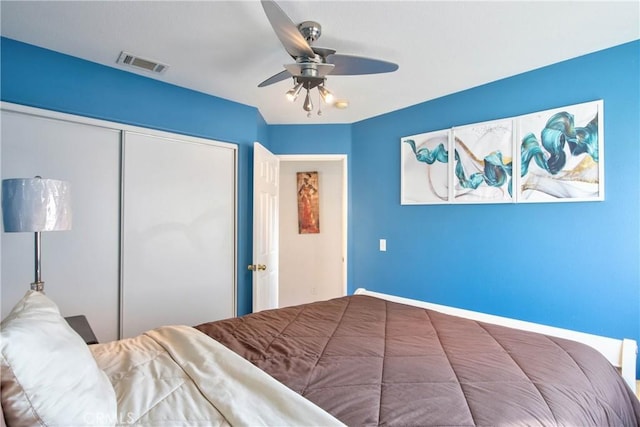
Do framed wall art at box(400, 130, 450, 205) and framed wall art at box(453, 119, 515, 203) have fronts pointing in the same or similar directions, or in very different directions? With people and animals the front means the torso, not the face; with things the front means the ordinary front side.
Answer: same or similar directions

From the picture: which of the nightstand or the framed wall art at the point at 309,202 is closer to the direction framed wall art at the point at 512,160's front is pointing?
the nightstand

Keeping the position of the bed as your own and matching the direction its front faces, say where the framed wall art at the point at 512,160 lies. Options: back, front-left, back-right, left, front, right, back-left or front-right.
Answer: front

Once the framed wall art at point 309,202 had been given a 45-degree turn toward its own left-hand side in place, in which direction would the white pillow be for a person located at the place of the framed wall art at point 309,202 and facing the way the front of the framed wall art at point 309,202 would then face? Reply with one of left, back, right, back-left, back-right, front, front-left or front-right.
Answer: front-right

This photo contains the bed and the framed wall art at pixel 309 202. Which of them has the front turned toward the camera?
the framed wall art

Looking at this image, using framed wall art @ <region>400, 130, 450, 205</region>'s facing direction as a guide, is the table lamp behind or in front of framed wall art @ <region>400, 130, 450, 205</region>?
in front

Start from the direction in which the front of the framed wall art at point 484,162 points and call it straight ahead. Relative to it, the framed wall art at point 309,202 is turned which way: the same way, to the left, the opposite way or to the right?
to the left

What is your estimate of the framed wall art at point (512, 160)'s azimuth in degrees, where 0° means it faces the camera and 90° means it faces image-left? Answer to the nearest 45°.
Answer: approximately 45°

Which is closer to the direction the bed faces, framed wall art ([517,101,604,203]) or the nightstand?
the framed wall art

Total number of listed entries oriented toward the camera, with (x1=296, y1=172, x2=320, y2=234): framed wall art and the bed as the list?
1

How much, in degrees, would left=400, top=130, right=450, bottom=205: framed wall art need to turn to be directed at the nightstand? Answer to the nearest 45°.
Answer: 0° — it already faces it

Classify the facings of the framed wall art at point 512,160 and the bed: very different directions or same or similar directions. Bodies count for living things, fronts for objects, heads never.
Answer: very different directions

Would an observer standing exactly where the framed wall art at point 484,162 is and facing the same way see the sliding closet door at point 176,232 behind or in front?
in front

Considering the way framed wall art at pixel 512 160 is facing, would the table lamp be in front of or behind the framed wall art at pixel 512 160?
in front

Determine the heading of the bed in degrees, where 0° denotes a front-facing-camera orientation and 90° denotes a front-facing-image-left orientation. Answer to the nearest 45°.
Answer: approximately 225°

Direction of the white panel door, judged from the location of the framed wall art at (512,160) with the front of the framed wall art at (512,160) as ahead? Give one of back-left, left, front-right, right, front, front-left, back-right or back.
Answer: front-right

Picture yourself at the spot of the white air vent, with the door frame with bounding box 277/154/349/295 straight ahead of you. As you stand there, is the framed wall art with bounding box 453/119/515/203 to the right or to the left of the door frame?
right

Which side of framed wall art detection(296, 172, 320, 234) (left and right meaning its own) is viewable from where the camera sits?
front

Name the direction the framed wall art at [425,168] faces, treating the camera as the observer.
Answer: facing the viewer and to the left of the viewer
